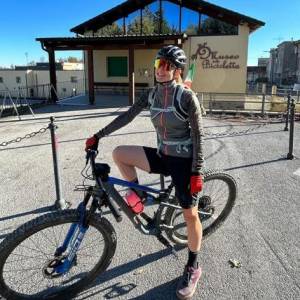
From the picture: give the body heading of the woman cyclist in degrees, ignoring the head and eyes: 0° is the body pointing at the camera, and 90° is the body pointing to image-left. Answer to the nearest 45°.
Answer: approximately 45°

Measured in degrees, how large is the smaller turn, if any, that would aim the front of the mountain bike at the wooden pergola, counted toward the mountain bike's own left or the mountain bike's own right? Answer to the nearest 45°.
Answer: approximately 135° to the mountain bike's own right

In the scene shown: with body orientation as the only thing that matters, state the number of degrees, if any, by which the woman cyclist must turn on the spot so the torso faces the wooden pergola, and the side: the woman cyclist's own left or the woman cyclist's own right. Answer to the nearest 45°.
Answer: approximately 135° to the woman cyclist's own right

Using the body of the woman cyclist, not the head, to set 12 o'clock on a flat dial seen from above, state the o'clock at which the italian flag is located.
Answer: The italian flag is roughly at 5 o'clock from the woman cyclist.

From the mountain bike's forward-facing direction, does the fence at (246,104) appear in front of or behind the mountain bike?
behind
